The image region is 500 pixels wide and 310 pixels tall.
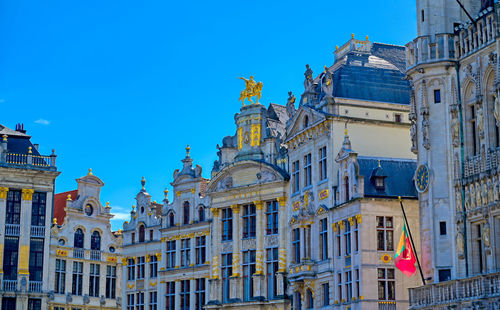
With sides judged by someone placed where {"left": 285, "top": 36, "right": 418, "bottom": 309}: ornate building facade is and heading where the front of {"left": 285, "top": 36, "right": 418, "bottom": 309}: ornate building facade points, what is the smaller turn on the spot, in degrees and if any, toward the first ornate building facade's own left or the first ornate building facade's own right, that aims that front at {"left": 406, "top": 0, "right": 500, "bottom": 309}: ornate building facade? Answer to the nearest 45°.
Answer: approximately 45° to the first ornate building facade's own left

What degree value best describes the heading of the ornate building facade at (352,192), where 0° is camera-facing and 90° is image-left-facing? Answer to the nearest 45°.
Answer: approximately 45°

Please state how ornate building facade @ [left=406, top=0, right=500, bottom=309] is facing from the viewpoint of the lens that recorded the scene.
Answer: facing the viewer and to the left of the viewer

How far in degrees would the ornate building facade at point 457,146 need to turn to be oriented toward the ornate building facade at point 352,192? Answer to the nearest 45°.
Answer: approximately 90° to its right

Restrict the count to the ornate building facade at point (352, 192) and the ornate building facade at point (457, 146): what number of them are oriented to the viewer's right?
0
